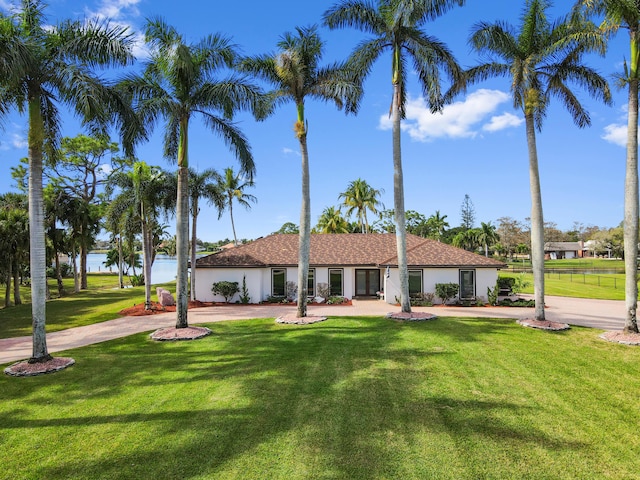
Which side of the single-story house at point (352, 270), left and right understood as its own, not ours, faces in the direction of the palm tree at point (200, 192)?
right

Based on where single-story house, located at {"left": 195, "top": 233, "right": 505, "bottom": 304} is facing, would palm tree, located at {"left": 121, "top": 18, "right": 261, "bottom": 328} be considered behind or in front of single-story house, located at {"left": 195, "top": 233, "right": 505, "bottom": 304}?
in front

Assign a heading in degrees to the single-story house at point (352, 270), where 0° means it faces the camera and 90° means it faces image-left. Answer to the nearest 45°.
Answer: approximately 0°

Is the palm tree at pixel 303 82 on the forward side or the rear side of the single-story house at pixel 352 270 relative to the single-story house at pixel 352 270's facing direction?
on the forward side
